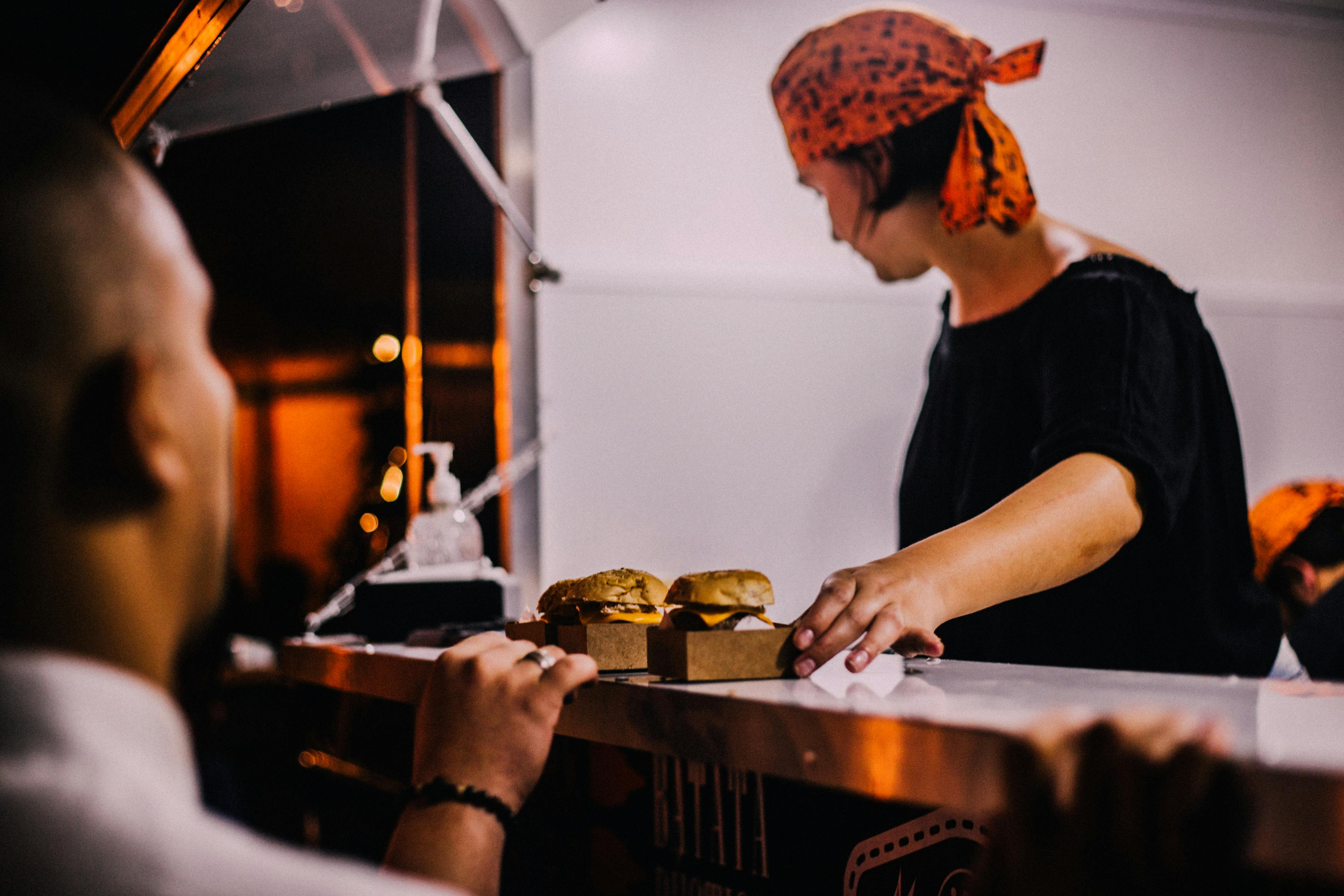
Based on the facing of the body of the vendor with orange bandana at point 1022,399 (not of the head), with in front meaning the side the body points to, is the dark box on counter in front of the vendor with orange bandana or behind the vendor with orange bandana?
in front

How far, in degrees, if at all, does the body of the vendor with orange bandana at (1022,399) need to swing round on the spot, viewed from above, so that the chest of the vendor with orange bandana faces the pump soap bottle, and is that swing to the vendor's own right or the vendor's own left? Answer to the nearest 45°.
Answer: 0° — they already face it

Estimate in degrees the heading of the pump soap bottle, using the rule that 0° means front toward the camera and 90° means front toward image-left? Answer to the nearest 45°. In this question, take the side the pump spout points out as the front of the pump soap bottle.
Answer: approximately 90°

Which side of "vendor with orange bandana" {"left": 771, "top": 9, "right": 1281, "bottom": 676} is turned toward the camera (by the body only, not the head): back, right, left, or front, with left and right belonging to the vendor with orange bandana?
left

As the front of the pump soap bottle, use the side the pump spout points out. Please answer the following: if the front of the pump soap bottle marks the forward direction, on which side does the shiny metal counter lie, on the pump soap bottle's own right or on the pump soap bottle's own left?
on the pump soap bottle's own left

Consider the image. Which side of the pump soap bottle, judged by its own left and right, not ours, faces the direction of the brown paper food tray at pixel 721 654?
left

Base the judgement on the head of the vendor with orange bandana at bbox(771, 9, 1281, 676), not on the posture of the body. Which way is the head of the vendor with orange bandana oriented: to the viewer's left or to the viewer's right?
to the viewer's left
